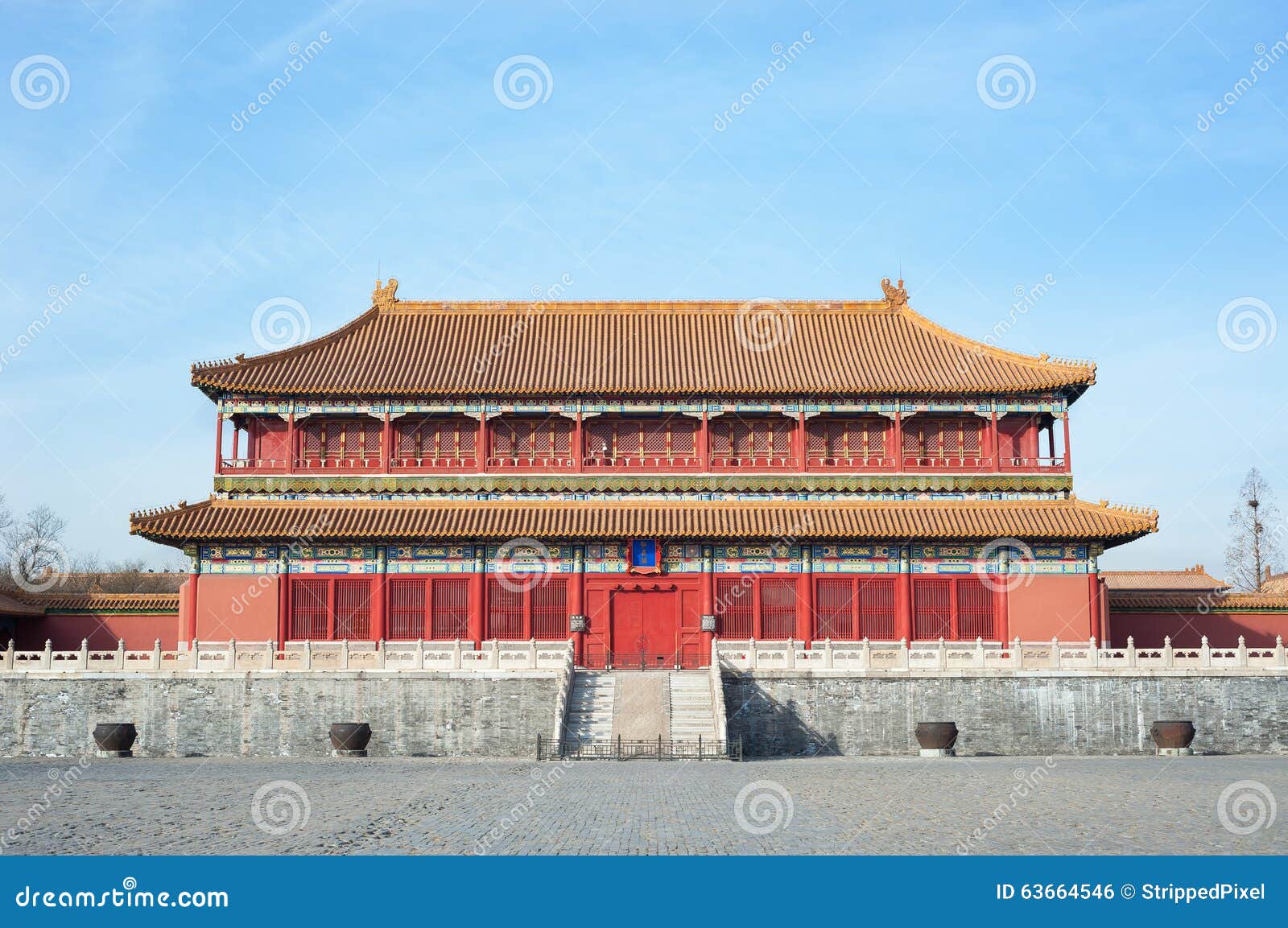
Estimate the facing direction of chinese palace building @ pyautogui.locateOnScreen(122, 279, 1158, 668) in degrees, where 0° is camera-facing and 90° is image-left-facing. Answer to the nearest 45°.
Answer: approximately 0°
